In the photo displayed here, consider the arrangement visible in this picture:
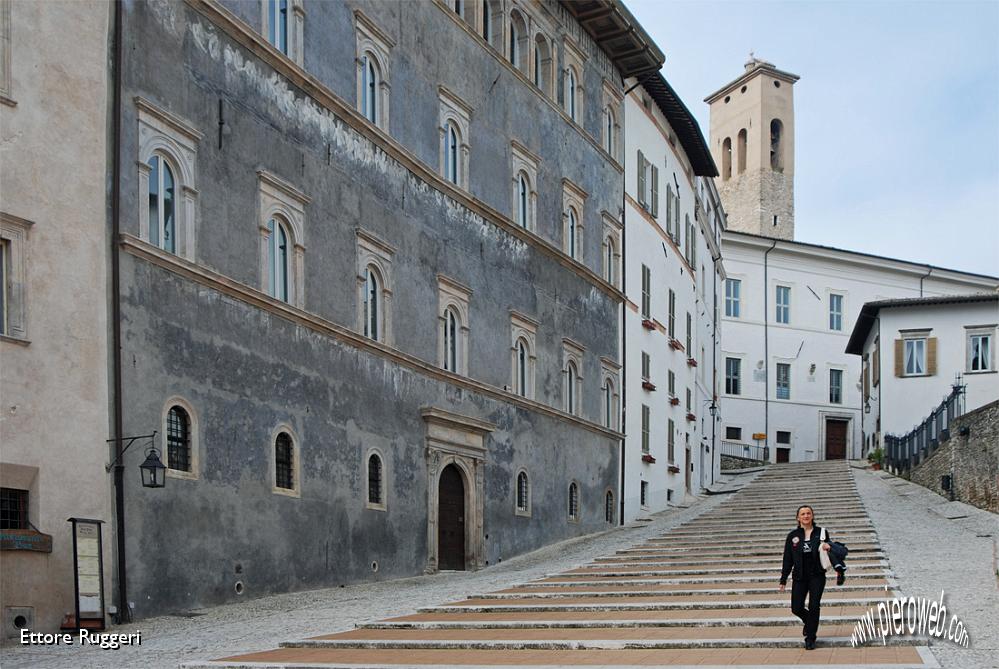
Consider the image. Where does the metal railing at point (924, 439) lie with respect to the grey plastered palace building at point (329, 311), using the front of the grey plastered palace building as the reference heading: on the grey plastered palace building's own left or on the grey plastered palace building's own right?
on the grey plastered palace building's own left

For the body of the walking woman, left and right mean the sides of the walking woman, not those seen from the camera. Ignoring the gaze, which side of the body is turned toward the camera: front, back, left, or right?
front

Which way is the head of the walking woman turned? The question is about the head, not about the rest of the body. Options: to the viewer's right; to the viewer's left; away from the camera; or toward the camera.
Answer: toward the camera

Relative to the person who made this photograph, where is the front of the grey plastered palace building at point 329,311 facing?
facing the viewer and to the right of the viewer

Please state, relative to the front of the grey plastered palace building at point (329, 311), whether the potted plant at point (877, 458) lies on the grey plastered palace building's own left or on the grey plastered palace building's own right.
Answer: on the grey plastered palace building's own left

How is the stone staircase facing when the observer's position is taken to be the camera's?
facing the viewer
